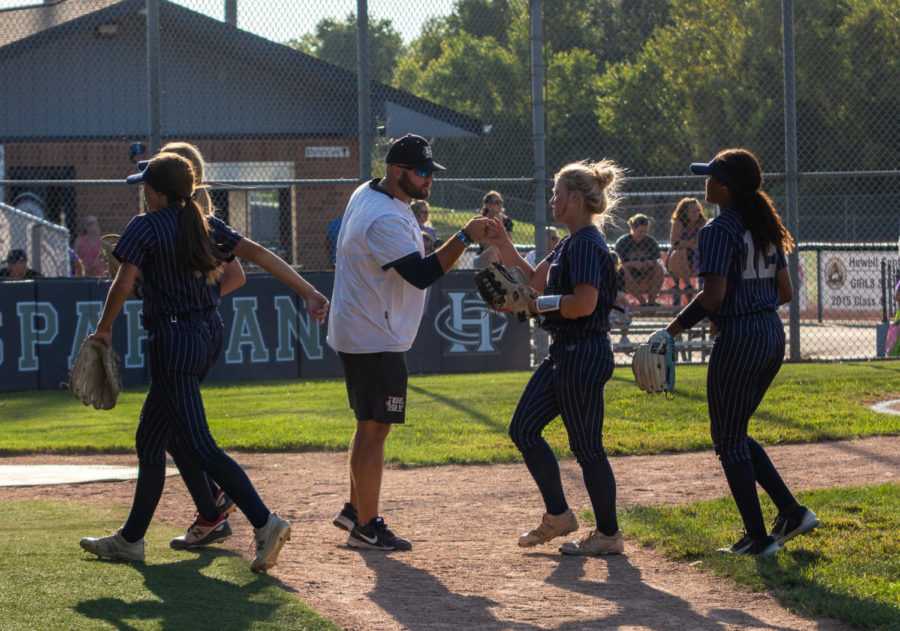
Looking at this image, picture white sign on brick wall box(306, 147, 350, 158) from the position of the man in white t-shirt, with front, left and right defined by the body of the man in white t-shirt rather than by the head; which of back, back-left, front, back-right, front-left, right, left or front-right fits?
left

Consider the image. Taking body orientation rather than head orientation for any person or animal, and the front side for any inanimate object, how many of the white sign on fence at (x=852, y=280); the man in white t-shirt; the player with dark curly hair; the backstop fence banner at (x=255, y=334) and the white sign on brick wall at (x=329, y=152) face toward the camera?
3

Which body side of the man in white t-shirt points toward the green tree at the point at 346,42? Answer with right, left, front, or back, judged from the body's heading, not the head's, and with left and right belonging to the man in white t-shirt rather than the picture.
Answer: left

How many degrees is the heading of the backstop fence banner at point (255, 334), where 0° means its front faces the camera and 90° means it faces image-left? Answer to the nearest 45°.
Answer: approximately 0°

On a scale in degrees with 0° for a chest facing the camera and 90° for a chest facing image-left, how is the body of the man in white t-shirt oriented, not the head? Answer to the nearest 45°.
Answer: approximately 270°

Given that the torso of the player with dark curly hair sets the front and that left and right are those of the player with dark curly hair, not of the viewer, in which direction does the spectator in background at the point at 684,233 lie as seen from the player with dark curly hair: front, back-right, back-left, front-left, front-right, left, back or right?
front-right

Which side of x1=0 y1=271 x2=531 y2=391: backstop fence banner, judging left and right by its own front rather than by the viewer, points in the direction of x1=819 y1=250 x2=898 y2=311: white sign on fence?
left

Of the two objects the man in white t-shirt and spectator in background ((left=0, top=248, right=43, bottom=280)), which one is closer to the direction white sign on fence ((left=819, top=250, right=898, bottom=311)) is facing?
the man in white t-shirt

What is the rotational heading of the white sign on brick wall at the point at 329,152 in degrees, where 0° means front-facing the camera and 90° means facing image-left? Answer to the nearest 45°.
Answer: approximately 0°

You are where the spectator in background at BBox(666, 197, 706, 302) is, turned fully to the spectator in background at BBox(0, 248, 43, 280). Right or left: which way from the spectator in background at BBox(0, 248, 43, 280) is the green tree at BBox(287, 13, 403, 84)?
right

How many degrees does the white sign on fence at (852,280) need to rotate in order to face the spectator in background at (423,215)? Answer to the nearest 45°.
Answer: approximately 45° to its right

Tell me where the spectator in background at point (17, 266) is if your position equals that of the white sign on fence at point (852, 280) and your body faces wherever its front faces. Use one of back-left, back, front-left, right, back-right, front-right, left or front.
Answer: front-right
